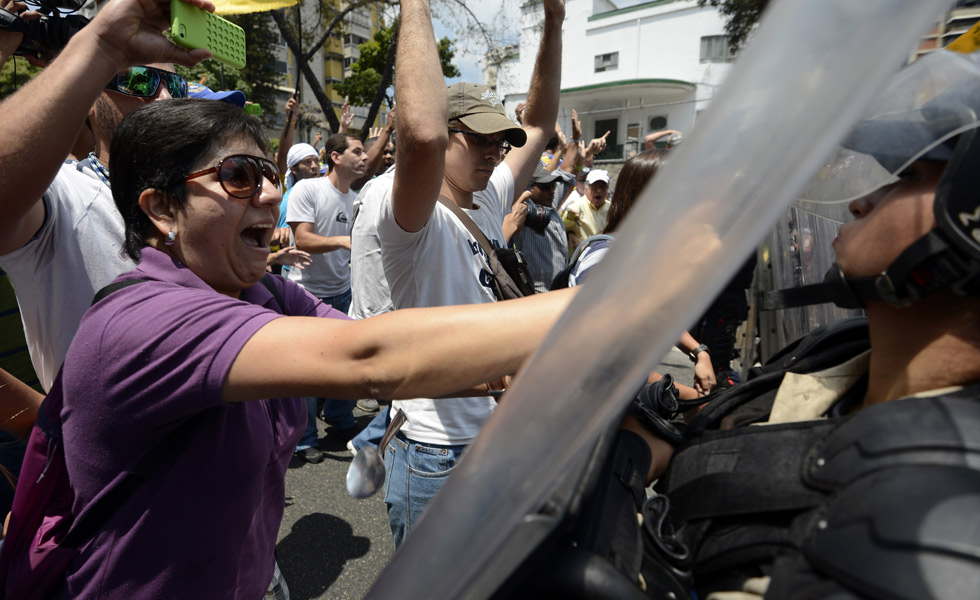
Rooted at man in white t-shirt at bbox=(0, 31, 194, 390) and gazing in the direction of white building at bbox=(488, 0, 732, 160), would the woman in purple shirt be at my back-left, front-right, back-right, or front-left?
back-right

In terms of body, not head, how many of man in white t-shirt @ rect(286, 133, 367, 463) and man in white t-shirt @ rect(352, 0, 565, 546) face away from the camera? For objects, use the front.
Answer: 0

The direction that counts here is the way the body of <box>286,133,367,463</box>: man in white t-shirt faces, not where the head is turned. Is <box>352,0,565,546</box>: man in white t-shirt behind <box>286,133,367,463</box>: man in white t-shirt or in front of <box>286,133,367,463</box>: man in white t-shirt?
in front

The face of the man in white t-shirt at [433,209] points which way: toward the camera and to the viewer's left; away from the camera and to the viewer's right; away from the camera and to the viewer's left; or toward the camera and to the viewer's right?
toward the camera and to the viewer's right

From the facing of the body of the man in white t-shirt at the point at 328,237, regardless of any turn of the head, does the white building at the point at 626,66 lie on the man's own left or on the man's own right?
on the man's own left

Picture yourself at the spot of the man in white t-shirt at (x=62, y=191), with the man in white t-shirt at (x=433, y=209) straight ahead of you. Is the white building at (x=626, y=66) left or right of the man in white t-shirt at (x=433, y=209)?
left

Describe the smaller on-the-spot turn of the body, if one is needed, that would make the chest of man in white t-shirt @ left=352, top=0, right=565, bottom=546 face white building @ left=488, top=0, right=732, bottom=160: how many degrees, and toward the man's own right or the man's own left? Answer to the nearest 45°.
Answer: approximately 135° to the man's own left

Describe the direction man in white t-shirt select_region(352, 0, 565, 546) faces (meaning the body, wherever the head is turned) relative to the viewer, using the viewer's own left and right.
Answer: facing the viewer and to the right of the viewer

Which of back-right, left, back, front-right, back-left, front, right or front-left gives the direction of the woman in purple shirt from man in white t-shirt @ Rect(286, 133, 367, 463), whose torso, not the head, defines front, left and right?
front-right

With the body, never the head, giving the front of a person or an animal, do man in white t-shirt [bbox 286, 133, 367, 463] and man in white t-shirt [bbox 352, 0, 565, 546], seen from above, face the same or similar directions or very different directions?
same or similar directions

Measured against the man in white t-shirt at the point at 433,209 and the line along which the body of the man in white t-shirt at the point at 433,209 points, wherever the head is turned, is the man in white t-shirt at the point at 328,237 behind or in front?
behind

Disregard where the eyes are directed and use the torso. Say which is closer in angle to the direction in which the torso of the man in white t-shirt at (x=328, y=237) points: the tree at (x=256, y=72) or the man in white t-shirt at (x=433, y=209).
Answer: the man in white t-shirt

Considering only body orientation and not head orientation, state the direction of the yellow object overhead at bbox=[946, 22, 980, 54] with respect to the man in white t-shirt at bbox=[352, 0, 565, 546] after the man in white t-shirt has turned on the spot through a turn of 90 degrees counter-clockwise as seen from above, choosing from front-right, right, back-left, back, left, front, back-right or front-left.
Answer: right

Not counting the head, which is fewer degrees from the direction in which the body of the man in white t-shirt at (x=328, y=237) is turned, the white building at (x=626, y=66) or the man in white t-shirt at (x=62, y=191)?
the man in white t-shirt
